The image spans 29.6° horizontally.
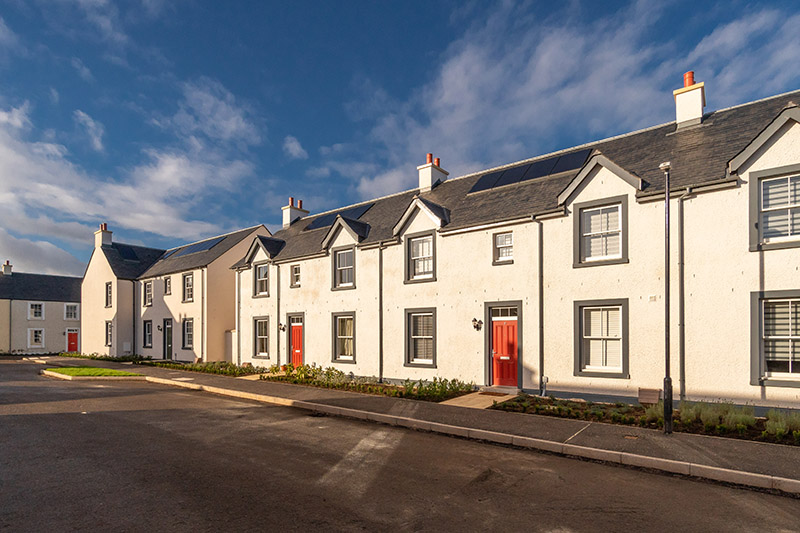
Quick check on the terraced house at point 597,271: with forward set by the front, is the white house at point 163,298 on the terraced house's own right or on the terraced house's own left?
on the terraced house's own right

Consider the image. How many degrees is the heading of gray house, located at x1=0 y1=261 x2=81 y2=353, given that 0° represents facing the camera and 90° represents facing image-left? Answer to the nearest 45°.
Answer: approximately 0°

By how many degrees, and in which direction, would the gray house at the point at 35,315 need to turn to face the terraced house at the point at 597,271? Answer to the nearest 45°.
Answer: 0° — it already faces it

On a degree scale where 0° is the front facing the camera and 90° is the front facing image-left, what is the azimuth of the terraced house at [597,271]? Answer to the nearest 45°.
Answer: approximately 45°

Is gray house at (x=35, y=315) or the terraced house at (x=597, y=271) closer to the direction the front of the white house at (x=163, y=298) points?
the terraced house
